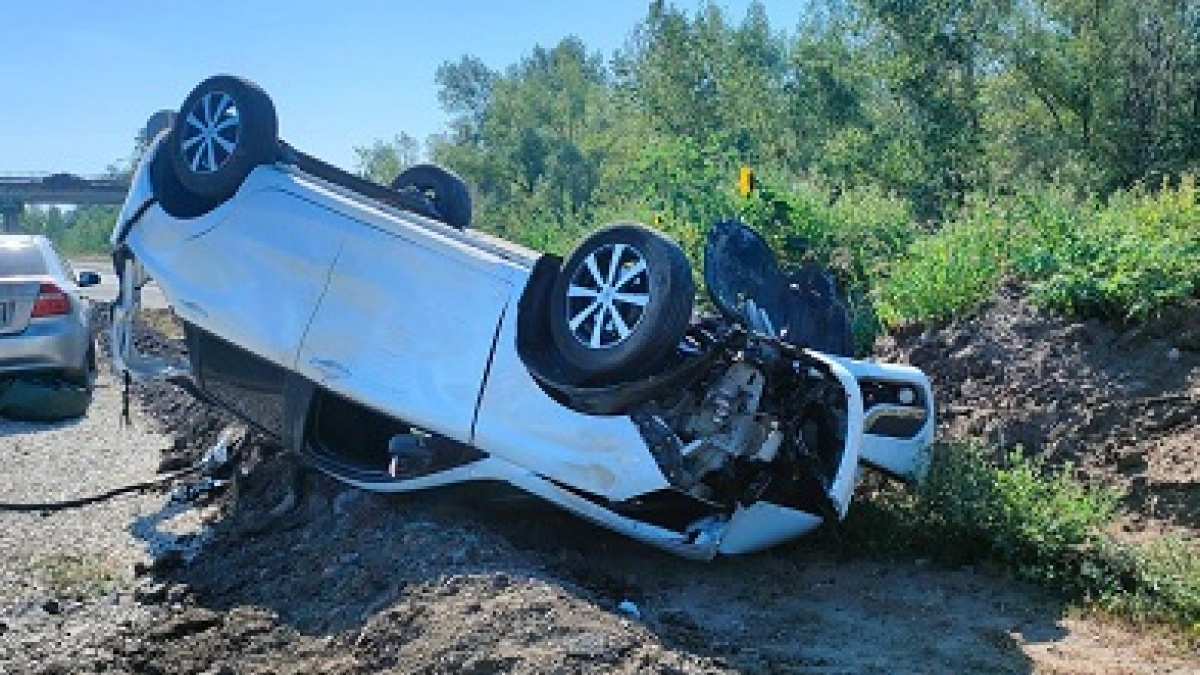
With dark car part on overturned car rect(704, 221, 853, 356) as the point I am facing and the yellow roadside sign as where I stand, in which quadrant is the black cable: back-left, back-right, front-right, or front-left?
front-right

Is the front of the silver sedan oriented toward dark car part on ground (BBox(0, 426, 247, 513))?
no

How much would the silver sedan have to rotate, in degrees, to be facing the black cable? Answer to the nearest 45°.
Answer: approximately 180°

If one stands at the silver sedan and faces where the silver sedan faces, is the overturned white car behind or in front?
behind

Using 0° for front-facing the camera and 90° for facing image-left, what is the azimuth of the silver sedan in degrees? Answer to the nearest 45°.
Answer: approximately 180°

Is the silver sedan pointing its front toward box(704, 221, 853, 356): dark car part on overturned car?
no

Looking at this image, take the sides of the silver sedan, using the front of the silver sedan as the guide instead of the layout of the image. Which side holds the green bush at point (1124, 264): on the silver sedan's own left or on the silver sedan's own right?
on the silver sedan's own right

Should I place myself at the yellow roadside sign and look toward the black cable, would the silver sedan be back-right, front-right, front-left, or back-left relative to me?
front-right

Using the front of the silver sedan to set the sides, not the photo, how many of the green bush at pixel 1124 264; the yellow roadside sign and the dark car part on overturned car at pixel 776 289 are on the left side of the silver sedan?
0

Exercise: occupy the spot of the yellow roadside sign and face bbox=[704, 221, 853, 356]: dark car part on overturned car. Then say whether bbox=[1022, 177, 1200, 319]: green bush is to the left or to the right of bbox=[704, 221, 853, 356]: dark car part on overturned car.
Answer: left

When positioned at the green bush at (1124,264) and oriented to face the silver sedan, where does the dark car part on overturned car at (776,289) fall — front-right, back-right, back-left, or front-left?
front-left
